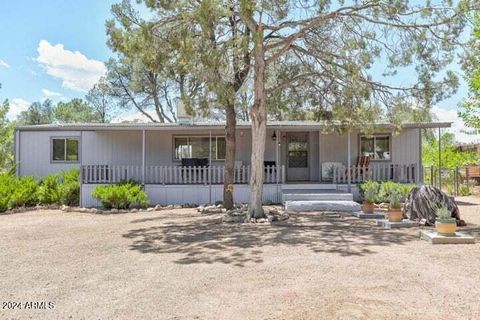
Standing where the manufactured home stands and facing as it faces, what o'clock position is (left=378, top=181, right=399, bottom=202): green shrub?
The green shrub is roughly at 10 o'clock from the manufactured home.

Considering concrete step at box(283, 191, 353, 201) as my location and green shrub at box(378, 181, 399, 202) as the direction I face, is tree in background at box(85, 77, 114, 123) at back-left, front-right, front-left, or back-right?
back-left

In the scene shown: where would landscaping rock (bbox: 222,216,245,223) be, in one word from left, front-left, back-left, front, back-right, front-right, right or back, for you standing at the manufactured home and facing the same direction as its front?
front

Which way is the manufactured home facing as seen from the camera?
toward the camera

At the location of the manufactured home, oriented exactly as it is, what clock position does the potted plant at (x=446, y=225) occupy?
The potted plant is roughly at 11 o'clock from the manufactured home.

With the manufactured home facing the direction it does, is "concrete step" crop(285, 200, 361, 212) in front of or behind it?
in front

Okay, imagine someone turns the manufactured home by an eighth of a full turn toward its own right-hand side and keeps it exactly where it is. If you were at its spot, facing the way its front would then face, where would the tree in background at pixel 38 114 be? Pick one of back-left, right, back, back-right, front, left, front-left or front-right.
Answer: right

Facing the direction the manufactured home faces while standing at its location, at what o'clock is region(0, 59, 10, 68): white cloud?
The white cloud is roughly at 4 o'clock from the manufactured home.

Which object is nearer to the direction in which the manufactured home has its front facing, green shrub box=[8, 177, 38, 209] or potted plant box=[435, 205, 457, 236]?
the potted plant

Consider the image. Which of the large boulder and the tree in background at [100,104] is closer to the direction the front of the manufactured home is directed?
the large boulder

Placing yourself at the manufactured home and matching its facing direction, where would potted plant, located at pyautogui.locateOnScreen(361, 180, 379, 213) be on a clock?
The potted plant is roughly at 10 o'clock from the manufactured home.

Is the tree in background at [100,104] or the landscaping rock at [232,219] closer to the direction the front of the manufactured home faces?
the landscaping rock

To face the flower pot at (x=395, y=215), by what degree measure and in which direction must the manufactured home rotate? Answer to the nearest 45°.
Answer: approximately 45° to its left
